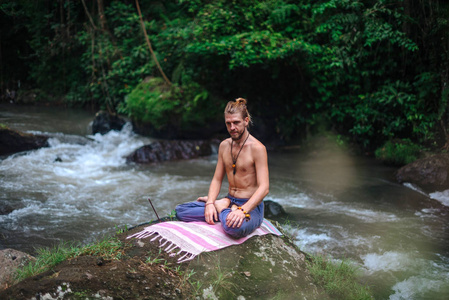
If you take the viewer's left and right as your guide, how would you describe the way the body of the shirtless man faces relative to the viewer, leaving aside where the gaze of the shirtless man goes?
facing the viewer and to the left of the viewer

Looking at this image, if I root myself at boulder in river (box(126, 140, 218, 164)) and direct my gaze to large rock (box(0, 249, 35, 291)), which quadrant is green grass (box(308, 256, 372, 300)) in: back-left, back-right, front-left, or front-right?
front-left

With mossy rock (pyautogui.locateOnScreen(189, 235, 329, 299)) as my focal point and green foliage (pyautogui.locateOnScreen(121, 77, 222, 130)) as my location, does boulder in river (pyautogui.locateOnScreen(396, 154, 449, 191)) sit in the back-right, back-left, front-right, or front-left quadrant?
front-left

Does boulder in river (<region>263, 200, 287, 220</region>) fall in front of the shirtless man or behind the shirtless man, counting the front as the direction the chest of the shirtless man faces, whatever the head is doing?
behind

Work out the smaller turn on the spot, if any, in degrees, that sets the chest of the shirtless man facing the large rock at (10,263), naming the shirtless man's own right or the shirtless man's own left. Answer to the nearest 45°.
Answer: approximately 45° to the shirtless man's own right

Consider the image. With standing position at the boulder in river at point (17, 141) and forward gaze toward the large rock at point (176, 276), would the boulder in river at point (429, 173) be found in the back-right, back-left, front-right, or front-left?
front-left

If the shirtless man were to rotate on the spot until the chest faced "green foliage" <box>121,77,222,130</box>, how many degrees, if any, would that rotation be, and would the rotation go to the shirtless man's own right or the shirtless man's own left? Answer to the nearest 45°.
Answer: approximately 135° to the shirtless man's own right

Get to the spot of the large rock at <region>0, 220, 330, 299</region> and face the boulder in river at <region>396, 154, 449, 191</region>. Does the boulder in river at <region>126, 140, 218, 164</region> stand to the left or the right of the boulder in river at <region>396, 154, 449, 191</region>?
left

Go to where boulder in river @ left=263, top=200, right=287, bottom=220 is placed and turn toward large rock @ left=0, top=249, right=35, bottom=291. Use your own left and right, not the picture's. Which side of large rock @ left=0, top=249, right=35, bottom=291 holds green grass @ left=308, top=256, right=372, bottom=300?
left

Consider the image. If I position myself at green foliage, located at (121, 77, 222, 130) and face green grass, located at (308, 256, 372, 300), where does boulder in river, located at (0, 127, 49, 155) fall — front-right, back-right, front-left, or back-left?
front-right
